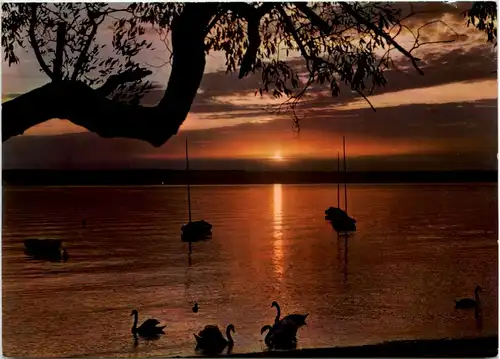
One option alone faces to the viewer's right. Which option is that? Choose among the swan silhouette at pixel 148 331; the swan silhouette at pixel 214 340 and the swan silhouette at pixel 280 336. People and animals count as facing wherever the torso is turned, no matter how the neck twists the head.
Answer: the swan silhouette at pixel 214 340

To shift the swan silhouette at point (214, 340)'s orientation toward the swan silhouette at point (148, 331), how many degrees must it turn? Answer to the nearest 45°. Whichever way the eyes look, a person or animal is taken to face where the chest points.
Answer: approximately 135° to its left

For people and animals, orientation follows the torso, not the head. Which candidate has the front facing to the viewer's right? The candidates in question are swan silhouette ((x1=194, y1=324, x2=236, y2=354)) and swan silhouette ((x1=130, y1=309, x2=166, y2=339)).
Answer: swan silhouette ((x1=194, y1=324, x2=236, y2=354))

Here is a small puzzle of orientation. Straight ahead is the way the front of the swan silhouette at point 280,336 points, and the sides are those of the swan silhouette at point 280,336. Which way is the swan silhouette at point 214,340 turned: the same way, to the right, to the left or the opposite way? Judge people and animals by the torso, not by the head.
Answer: the opposite way

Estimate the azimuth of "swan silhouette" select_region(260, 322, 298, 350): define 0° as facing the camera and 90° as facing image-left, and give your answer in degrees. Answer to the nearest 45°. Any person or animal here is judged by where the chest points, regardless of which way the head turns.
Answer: approximately 90°

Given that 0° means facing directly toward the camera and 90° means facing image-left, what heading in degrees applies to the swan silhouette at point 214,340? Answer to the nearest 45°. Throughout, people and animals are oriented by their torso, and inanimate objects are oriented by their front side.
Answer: approximately 270°

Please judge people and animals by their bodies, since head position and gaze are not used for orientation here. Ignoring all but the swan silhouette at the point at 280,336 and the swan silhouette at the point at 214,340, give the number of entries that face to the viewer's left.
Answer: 1

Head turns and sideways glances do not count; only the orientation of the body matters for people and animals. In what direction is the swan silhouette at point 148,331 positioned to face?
to the viewer's left

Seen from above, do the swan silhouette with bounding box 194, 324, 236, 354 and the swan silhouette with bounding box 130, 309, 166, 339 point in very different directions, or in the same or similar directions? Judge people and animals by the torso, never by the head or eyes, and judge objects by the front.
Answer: very different directions

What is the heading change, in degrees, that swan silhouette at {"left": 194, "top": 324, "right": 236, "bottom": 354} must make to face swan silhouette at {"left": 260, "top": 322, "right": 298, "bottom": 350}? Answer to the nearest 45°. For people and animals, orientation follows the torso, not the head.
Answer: approximately 45° to its left

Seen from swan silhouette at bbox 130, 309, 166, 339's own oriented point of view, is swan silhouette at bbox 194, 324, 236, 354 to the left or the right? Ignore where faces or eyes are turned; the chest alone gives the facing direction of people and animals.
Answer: on its left
